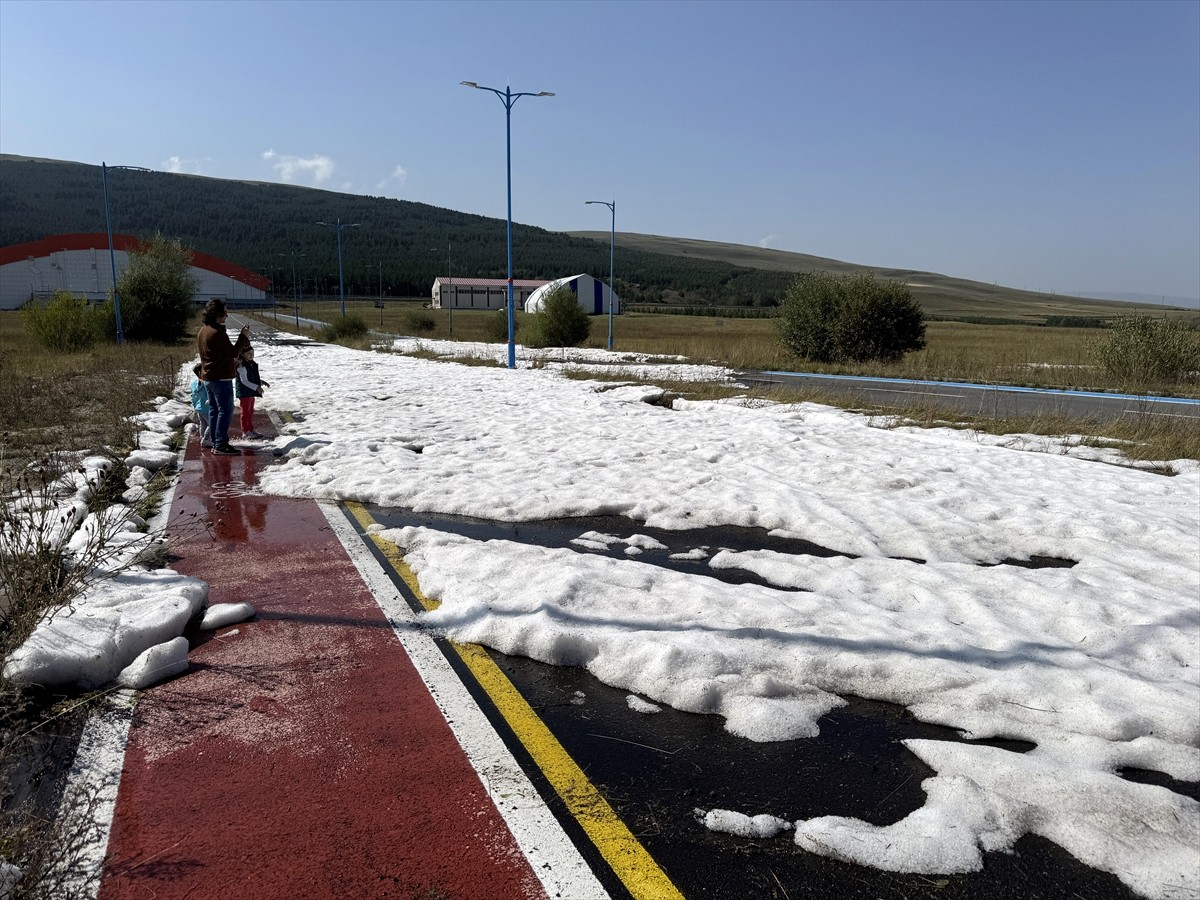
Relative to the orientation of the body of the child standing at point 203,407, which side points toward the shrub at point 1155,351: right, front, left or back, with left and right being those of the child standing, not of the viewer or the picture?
front

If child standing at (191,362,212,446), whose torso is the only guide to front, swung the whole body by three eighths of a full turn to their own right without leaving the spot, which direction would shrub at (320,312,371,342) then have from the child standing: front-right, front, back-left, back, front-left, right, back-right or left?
back-right

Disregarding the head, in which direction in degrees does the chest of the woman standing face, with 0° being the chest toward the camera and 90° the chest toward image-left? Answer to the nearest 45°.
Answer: approximately 270°

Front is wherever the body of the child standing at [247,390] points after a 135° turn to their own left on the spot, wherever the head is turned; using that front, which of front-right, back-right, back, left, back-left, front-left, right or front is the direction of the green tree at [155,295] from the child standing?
front-right

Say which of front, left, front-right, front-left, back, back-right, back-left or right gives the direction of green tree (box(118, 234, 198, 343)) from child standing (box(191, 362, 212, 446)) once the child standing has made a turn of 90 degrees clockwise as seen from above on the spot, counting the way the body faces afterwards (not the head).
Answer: back

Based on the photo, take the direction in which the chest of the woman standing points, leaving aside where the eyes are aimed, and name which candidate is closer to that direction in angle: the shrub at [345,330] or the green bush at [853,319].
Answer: the green bush

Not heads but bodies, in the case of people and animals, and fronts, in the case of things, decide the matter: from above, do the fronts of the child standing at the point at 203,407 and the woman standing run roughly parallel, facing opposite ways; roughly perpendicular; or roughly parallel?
roughly parallel

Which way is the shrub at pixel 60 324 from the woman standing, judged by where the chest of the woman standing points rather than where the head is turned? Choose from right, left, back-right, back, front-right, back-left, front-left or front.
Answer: left

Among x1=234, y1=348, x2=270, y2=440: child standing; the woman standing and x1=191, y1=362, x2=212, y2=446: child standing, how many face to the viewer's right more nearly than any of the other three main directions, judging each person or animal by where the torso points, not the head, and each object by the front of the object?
3

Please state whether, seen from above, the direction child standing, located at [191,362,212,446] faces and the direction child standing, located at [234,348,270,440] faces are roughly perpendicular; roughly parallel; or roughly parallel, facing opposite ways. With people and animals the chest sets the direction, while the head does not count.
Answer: roughly parallel
